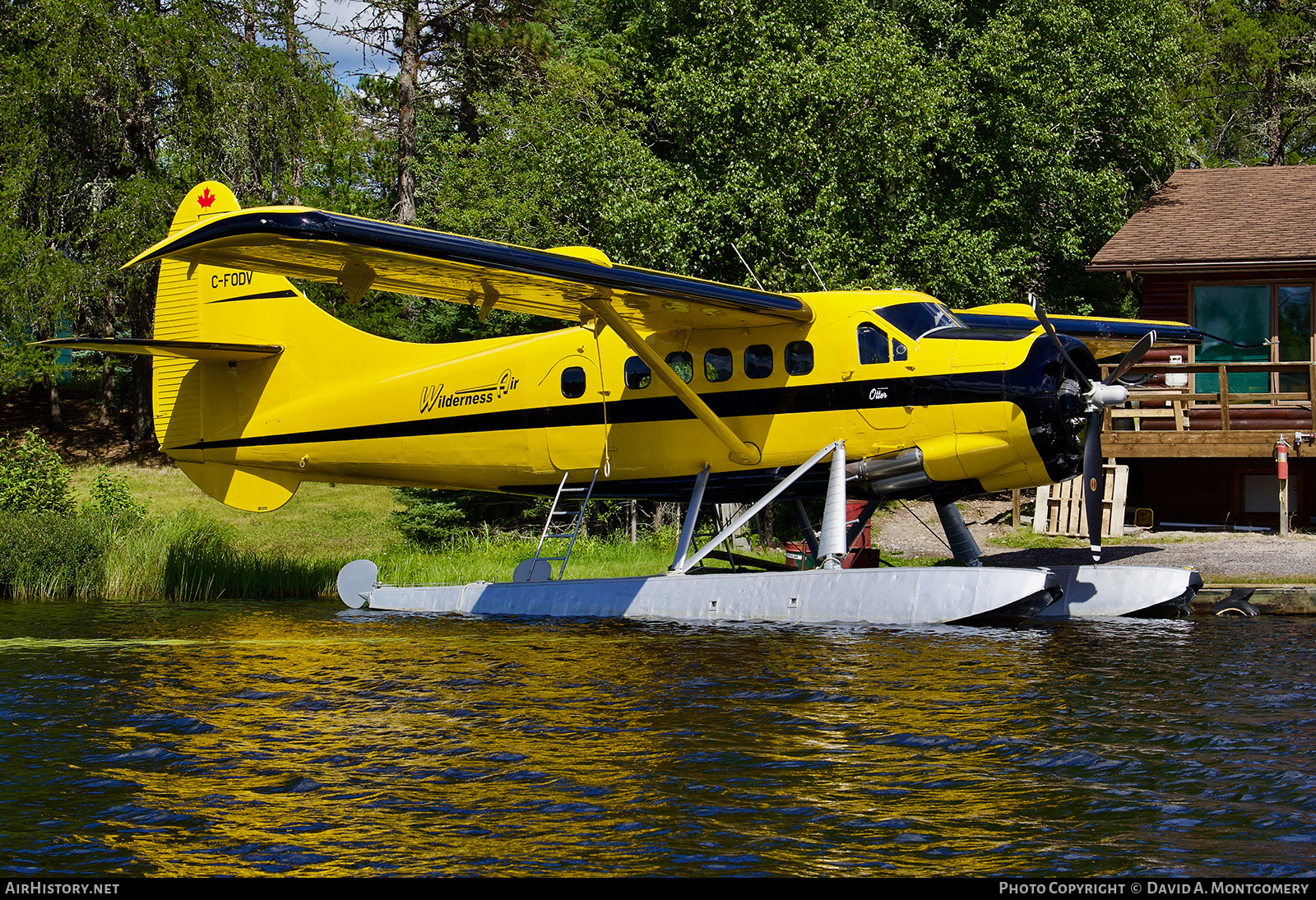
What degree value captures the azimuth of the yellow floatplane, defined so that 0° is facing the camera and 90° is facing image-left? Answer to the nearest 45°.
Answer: approximately 315°

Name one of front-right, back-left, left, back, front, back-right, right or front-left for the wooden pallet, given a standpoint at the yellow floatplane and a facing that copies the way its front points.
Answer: left
